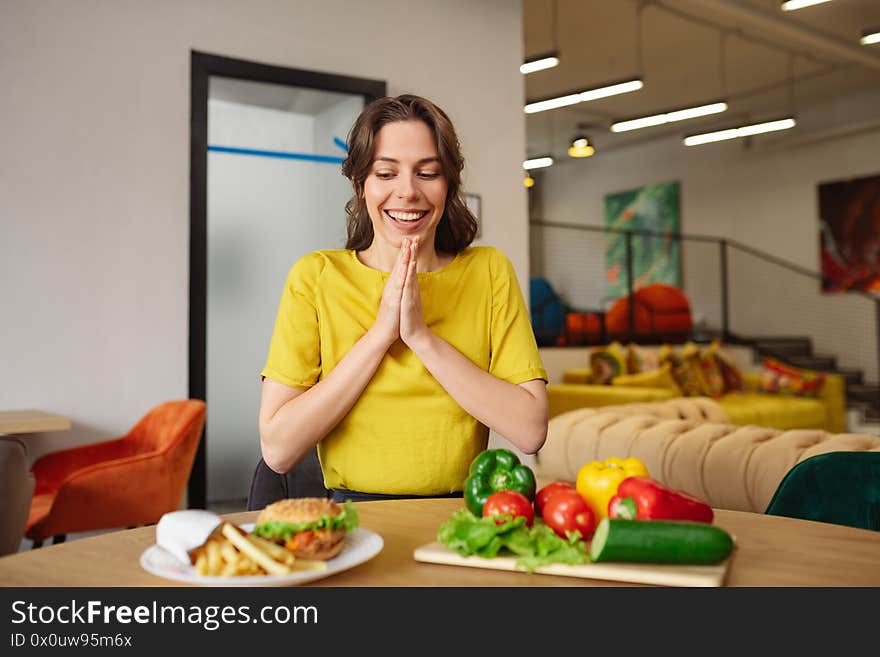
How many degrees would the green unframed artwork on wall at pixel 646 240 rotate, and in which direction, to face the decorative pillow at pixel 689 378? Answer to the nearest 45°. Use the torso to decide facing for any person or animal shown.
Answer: approximately 45° to its left

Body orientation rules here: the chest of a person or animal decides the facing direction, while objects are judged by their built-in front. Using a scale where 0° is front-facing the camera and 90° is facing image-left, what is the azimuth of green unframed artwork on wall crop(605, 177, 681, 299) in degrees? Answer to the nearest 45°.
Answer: approximately 45°

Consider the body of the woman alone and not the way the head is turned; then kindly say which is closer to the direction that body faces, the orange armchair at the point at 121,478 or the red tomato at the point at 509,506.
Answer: the red tomato

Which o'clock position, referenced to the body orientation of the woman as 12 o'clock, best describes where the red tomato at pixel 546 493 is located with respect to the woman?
The red tomato is roughly at 11 o'clock from the woman.

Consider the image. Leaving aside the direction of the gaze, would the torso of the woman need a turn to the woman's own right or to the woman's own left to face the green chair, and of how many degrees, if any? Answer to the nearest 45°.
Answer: approximately 90° to the woman's own left

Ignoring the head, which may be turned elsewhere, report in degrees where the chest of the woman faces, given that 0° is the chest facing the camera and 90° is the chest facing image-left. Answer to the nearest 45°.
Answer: approximately 0°

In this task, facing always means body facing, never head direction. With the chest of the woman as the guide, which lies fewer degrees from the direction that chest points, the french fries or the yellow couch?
the french fries

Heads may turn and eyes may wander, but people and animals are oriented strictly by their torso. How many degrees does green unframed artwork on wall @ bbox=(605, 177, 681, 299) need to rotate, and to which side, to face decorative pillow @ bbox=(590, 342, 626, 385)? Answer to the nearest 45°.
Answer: approximately 45° to its left
